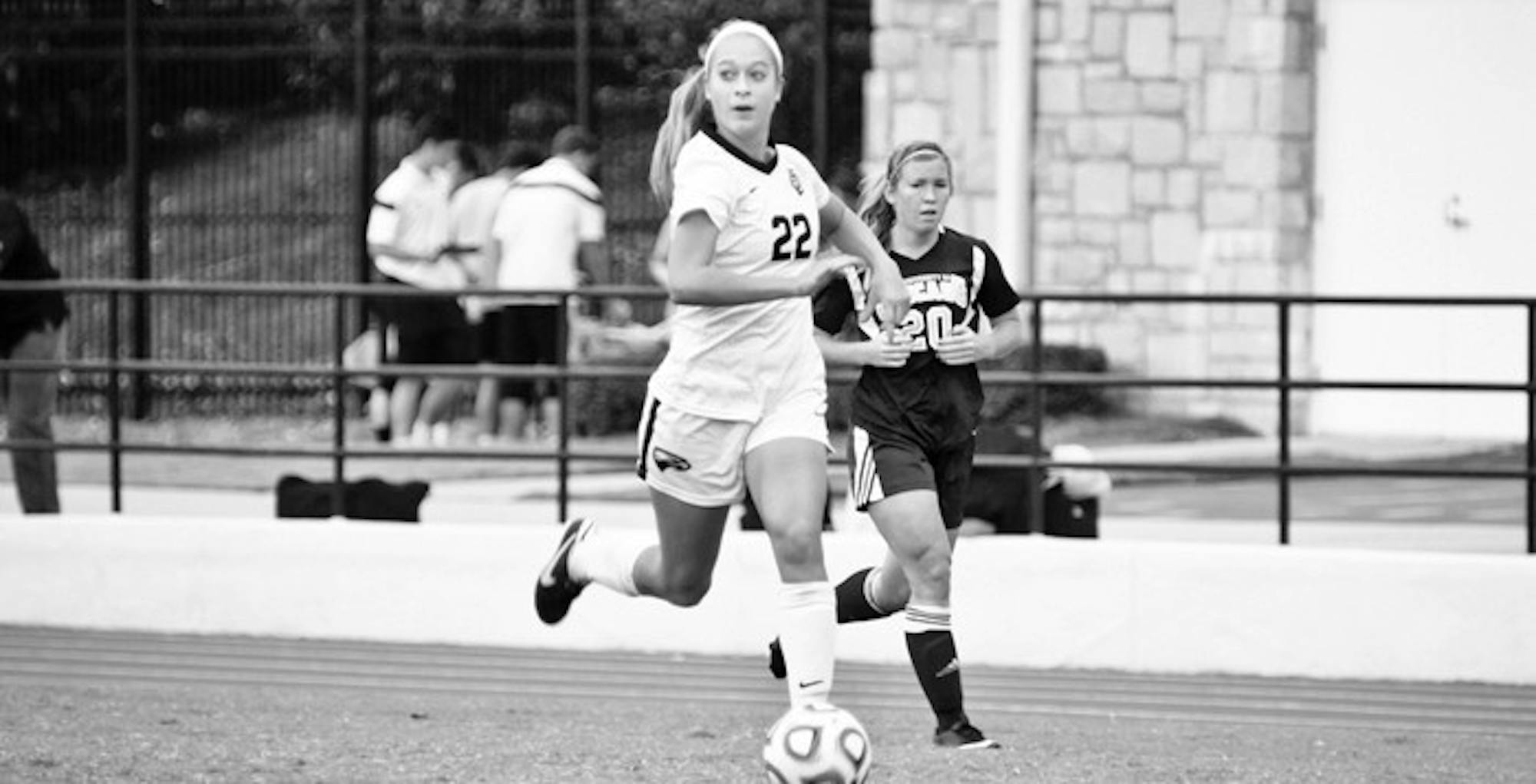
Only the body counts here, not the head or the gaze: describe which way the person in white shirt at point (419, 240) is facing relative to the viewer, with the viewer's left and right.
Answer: facing to the right of the viewer

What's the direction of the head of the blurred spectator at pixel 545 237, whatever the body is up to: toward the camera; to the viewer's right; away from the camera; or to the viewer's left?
away from the camera

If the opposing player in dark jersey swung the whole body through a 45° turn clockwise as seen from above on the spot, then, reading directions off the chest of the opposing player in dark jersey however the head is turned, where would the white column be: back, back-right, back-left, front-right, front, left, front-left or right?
back

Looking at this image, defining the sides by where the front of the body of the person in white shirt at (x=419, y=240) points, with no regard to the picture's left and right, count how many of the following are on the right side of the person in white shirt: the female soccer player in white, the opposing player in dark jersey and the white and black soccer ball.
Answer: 3

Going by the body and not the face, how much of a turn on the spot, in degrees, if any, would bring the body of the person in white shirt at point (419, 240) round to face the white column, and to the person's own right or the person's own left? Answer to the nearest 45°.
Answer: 0° — they already face it

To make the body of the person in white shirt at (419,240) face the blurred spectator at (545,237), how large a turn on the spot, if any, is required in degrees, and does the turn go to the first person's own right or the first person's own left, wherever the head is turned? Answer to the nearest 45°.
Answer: approximately 45° to the first person's own right
